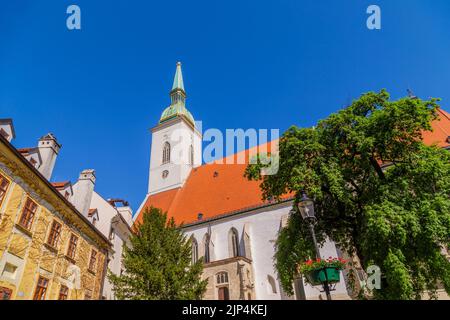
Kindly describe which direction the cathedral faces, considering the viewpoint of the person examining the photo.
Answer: facing the viewer and to the left of the viewer

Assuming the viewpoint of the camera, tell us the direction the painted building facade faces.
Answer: facing the viewer and to the right of the viewer

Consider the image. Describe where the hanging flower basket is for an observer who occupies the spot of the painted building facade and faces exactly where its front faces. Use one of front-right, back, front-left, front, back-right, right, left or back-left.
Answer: front

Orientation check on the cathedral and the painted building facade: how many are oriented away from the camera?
0

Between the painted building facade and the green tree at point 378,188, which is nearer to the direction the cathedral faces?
the painted building facade

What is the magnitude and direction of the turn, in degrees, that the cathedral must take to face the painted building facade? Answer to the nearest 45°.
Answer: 0° — it already faces it

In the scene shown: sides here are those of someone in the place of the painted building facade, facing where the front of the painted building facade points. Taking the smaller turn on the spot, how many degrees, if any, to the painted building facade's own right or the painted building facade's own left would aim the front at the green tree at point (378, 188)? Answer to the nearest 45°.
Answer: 0° — it already faces it

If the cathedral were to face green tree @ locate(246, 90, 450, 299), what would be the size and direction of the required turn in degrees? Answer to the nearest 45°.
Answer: approximately 90° to its left

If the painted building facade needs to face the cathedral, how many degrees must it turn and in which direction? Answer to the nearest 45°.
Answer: approximately 90° to its left

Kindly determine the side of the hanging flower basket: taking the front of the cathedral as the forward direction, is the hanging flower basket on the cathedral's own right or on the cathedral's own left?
on the cathedral's own left

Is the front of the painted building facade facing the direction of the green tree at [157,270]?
no
